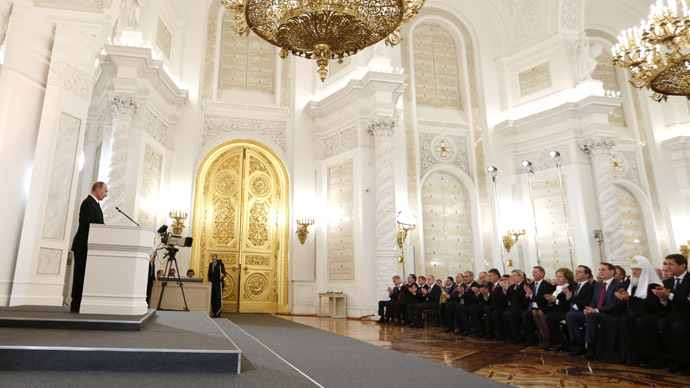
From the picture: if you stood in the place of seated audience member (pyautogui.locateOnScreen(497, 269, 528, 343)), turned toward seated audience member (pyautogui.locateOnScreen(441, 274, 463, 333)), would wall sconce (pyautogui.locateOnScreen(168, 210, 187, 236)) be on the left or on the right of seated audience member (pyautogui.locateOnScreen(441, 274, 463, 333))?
left

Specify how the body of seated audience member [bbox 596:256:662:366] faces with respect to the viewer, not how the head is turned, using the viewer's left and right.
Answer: facing to the left of the viewer

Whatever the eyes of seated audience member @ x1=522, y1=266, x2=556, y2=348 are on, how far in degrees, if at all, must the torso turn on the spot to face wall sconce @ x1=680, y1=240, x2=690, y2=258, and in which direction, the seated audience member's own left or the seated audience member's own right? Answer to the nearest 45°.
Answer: approximately 180°

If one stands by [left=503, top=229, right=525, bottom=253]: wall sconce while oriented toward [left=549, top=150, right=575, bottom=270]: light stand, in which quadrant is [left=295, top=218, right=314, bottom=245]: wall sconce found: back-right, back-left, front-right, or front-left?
back-right

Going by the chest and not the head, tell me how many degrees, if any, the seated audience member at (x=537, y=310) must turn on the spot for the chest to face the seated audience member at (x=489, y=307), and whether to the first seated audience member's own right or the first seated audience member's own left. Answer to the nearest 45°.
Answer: approximately 90° to the first seated audience member's own right

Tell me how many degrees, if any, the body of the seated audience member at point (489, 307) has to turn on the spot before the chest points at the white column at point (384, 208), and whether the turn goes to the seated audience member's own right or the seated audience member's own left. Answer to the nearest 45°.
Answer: approximately 90° to the seated audience member's own right

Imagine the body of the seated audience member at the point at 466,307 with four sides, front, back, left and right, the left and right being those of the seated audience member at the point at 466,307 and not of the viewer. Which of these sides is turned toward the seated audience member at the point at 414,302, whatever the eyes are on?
right

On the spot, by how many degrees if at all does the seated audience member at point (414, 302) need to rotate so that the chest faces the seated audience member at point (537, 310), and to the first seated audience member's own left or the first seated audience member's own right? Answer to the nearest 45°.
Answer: approximately 90° to the first seated audience member's own left

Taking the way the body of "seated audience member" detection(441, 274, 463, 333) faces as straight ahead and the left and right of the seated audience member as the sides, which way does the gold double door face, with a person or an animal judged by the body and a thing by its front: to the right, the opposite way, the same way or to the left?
to the left

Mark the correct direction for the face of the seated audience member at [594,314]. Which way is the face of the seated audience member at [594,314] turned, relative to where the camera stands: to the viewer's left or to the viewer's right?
to the viewer's left
